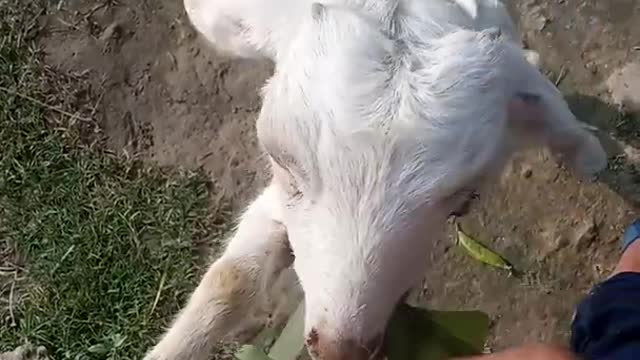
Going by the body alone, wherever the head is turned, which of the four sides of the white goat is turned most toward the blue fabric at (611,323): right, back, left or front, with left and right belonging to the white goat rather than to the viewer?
left

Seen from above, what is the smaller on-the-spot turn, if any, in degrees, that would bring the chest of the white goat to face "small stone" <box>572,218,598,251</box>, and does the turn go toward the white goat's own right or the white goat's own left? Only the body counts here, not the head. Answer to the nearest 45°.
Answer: approximately 135° to the white goat's own left

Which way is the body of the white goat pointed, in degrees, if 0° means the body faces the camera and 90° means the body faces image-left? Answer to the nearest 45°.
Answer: approximately 0°

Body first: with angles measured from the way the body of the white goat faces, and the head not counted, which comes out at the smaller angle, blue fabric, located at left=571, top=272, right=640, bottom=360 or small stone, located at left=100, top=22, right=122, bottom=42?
the blue fabric

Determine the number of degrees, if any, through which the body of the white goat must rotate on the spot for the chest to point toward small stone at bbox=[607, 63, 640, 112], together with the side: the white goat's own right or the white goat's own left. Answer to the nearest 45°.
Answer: approximately 135° to the white goat's own left

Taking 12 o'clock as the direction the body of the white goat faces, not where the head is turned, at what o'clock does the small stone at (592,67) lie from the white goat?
The small stone is roughly at 7 o'clock from the white goat.

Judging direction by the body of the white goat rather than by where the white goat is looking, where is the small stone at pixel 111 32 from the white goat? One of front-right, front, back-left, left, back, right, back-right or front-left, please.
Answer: back-right
